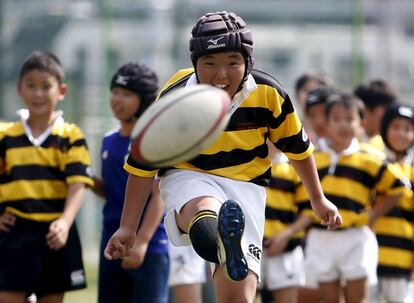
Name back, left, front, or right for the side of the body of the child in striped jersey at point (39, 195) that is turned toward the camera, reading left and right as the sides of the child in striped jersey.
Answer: front

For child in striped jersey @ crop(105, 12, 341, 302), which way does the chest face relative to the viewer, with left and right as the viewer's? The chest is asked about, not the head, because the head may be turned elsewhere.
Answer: facing the viewer

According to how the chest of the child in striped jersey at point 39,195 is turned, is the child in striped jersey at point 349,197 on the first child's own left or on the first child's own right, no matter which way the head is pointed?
on the first child's own left

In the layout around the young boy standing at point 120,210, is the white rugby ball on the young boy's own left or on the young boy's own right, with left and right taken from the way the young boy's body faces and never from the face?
on the young boy's own left

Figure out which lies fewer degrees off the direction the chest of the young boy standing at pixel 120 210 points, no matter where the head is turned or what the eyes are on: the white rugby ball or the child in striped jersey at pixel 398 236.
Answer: the white rugby ball

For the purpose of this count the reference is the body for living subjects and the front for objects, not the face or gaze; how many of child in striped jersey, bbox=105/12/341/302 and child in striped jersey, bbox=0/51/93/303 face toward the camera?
2
